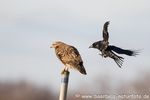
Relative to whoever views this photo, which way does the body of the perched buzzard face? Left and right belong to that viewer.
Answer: facing to the left of the viewer

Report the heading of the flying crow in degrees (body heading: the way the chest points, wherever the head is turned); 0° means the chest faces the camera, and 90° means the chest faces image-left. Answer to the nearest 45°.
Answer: approximately 90°

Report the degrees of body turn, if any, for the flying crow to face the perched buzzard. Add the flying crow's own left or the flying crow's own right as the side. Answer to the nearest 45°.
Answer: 0° — it already faces it

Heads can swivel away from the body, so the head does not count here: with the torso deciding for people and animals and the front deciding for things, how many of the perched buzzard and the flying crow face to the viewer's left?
2

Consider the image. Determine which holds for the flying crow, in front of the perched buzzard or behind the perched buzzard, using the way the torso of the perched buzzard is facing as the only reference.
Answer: behind
